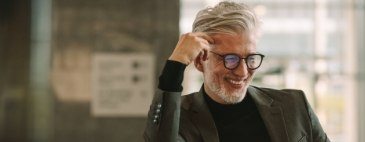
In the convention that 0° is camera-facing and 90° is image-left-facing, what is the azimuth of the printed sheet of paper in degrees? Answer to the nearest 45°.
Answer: approximately 0°

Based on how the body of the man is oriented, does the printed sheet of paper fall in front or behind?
behind

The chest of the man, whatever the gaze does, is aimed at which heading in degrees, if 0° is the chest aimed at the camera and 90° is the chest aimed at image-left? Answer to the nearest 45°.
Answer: approximately 0°

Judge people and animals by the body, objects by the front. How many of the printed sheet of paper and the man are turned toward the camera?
2

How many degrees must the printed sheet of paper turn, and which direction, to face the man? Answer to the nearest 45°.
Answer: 0° — it already faces them
